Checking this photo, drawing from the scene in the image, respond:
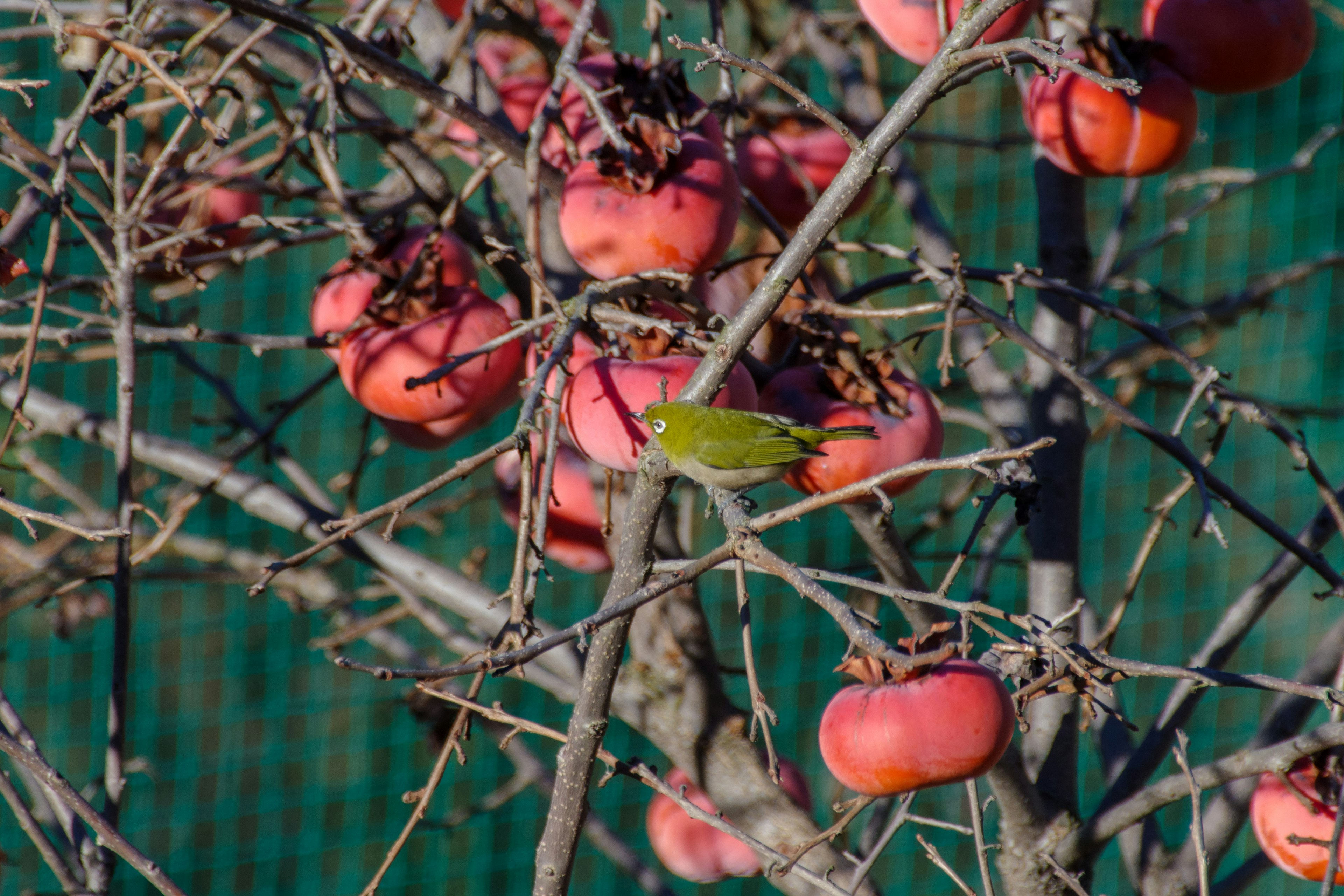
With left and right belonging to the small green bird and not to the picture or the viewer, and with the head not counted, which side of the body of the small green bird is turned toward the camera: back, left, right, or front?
left
